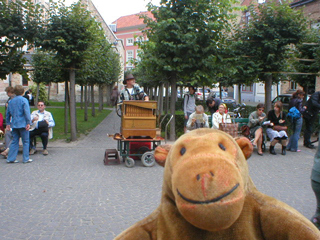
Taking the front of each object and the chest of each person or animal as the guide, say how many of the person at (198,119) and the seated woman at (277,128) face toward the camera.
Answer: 2

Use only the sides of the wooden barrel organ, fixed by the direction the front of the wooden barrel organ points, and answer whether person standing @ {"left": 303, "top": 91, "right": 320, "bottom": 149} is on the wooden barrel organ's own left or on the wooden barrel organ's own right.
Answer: on the wooden barrel organ's own left

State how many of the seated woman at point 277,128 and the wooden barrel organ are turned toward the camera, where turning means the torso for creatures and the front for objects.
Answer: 2

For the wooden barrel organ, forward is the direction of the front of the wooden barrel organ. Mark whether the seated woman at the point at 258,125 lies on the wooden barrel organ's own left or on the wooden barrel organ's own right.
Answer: on the wooden barrel organ's own left

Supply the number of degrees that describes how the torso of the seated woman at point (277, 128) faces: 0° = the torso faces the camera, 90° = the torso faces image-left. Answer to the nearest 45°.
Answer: approximately 0°

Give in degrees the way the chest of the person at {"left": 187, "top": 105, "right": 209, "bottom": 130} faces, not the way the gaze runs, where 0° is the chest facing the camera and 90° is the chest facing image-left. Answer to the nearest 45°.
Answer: approximately 0°

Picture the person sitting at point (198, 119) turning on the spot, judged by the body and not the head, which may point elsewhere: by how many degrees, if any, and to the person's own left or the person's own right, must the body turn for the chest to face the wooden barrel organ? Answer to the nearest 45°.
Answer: approximately 45° to the person's own right

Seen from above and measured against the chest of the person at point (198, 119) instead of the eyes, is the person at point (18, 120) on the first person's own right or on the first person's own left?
on the first person's own right

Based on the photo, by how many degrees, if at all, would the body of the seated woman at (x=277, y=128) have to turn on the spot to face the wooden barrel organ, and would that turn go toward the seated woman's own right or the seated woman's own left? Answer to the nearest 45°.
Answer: approximately 45° to the seated woman's own right
